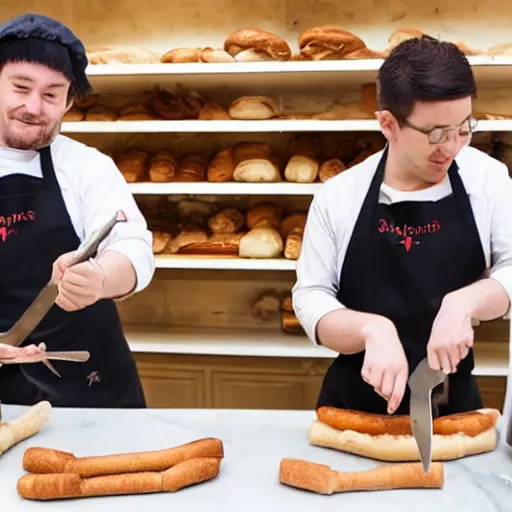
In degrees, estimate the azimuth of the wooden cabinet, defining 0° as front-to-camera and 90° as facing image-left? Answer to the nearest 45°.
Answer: approximately 0°

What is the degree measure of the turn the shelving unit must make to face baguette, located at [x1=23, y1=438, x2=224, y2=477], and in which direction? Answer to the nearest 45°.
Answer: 0° — it already faces it

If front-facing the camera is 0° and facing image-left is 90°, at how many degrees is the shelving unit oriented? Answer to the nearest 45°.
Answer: approximately 0°
